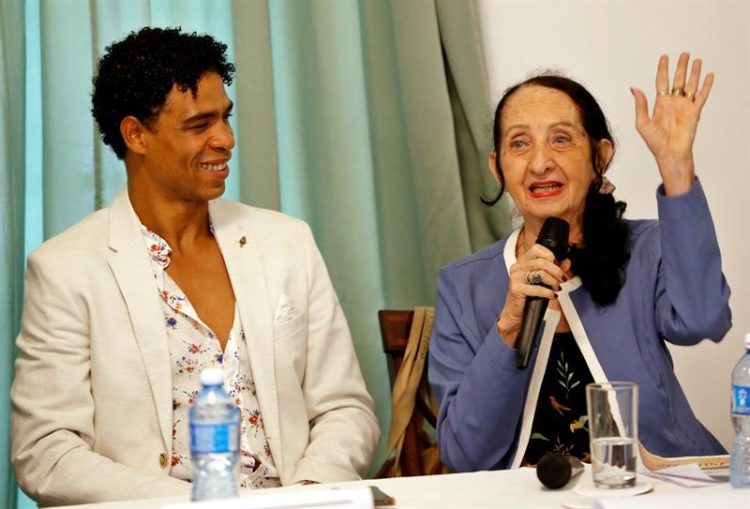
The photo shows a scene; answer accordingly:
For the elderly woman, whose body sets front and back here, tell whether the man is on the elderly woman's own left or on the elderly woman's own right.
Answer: on the elderly woman's own right

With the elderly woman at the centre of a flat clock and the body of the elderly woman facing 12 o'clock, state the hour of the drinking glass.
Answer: The drinking glass is roughly at 12 o'clock from the elderly woman.

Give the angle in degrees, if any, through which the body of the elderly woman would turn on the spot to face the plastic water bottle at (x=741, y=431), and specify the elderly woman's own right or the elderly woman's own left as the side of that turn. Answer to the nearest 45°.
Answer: approximately 45° to the elderly woman's own left

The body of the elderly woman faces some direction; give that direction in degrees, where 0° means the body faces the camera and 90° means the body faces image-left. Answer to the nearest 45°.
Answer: approximately 0°

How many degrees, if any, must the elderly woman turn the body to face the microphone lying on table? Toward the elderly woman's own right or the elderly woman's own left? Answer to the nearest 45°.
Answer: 0° — they already face it
